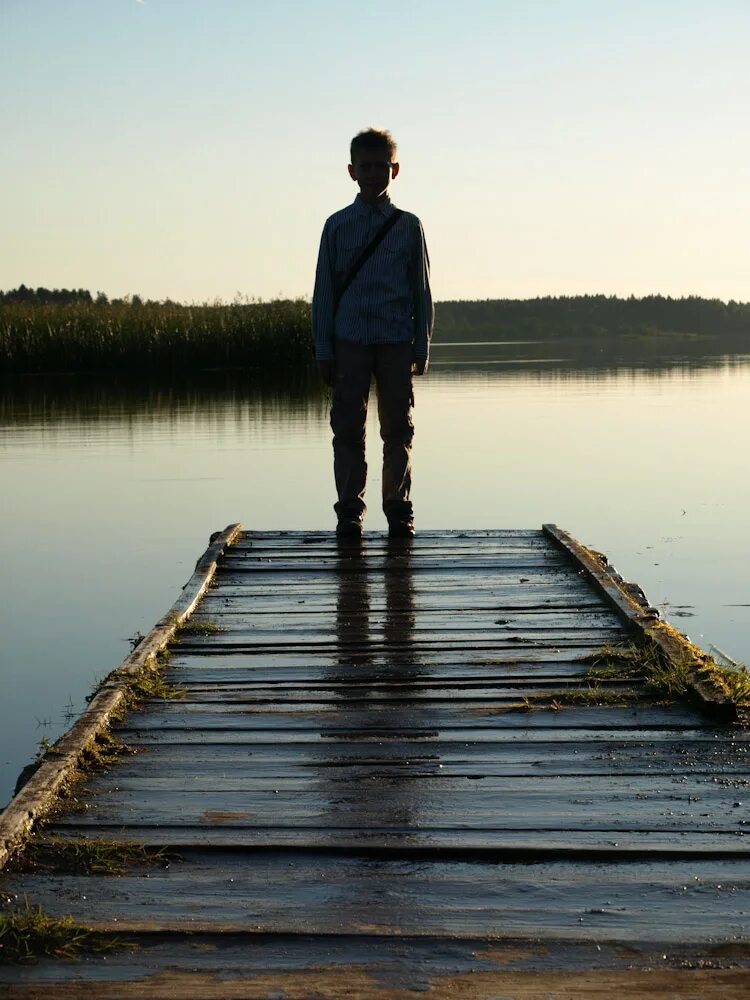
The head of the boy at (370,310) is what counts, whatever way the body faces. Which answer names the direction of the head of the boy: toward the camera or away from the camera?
toward the camera

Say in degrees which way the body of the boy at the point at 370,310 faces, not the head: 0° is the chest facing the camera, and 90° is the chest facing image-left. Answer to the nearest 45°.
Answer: approximately 0°
